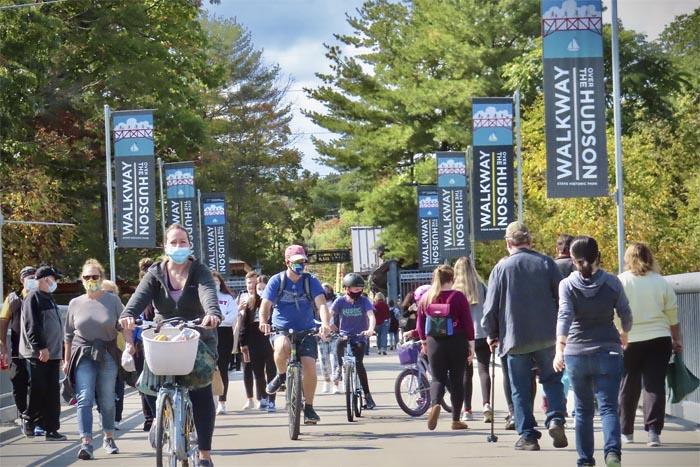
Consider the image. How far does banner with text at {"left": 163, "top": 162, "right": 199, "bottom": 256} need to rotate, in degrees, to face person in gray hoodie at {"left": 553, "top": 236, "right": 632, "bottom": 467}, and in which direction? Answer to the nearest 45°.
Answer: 0° — it already faces them

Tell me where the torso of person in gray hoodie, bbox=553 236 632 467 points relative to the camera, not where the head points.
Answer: away from the camera

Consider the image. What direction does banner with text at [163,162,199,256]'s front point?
toward the camera

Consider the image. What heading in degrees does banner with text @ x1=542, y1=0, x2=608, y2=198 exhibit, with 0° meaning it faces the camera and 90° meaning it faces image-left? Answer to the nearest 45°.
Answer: approximately 0°

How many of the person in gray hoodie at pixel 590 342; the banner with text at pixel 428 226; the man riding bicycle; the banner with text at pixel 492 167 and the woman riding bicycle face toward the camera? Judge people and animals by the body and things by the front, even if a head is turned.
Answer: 4

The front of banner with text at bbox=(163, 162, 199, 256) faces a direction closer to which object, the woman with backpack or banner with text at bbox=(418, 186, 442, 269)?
the woman with backpack

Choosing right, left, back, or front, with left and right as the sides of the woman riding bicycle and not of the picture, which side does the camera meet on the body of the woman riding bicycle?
front

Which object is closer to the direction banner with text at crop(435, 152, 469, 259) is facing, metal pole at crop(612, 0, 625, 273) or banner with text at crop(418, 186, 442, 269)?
the metal pole

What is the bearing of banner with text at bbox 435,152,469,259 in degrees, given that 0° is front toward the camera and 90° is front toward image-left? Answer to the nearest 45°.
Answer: approximately 0°

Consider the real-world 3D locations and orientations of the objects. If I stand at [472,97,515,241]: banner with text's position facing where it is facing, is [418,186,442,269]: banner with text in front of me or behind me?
behind

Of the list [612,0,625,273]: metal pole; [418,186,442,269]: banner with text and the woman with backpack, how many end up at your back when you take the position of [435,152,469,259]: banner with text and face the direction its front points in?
1

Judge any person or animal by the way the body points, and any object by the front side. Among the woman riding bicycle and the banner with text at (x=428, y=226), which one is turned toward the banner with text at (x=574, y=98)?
the banner with text at (x=428, y=226)

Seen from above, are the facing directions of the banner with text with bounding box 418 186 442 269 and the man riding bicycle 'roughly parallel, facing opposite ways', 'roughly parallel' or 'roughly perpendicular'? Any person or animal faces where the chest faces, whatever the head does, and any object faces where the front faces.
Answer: roughly parallel

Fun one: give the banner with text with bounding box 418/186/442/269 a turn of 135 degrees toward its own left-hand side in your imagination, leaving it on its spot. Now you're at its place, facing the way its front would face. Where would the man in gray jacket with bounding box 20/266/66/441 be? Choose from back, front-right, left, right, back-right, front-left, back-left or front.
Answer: back-right

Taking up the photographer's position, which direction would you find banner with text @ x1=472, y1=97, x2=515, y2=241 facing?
facing the viewer

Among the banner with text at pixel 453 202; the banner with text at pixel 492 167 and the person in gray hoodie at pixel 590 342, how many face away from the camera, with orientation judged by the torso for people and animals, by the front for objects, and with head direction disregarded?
1

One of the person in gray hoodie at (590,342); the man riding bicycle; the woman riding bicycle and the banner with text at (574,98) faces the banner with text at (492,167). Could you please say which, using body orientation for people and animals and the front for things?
the person in gray hoodie

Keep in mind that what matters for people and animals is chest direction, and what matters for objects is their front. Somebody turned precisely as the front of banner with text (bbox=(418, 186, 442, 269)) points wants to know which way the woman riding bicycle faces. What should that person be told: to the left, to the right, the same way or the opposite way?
the same way

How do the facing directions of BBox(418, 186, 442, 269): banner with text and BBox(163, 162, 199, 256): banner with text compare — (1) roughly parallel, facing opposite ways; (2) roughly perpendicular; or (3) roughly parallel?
roughly parallel

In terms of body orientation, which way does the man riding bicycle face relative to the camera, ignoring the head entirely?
toward the camera

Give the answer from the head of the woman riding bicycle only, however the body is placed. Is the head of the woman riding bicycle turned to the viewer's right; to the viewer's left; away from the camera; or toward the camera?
toward the camera

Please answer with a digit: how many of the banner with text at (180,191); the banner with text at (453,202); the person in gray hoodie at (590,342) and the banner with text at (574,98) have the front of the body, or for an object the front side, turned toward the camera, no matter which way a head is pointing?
3
